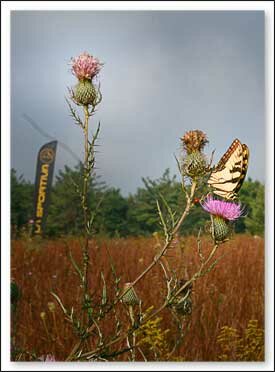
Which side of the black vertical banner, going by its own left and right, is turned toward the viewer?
front

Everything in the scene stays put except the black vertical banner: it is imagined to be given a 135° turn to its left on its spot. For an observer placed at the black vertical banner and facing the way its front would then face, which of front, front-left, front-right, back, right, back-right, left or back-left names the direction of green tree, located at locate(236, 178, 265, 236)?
front-right

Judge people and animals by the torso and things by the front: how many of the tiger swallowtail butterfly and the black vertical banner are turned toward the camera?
1

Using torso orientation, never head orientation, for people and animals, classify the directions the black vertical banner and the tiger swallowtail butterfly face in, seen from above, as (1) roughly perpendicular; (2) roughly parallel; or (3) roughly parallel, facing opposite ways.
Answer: roughly perpendicular
